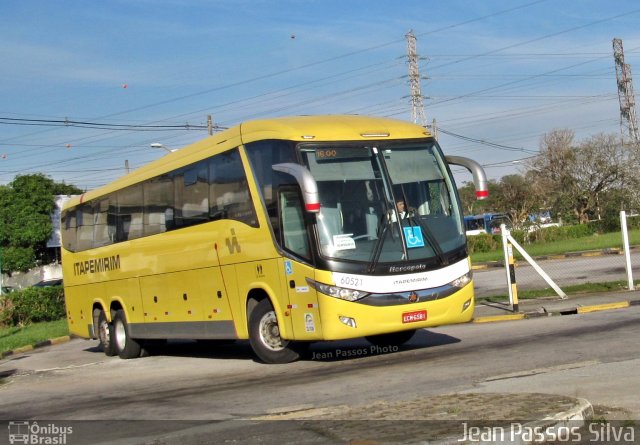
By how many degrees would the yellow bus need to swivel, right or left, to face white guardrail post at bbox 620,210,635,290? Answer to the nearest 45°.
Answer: approximately 90° to its left

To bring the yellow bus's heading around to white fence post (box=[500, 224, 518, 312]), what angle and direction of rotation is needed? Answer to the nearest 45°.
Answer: approximately 90° to its left

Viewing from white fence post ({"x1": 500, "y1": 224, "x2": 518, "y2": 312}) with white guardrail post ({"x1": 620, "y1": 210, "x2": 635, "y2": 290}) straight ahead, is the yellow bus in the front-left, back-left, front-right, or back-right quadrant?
back-right

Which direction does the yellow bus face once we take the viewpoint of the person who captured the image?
facing the viewer and to the right of the viewer
